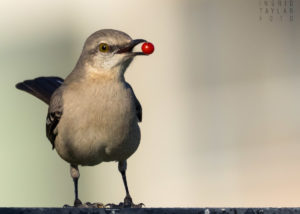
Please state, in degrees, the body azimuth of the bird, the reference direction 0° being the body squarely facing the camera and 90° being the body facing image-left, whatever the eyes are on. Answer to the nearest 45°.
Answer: approximately 315°
